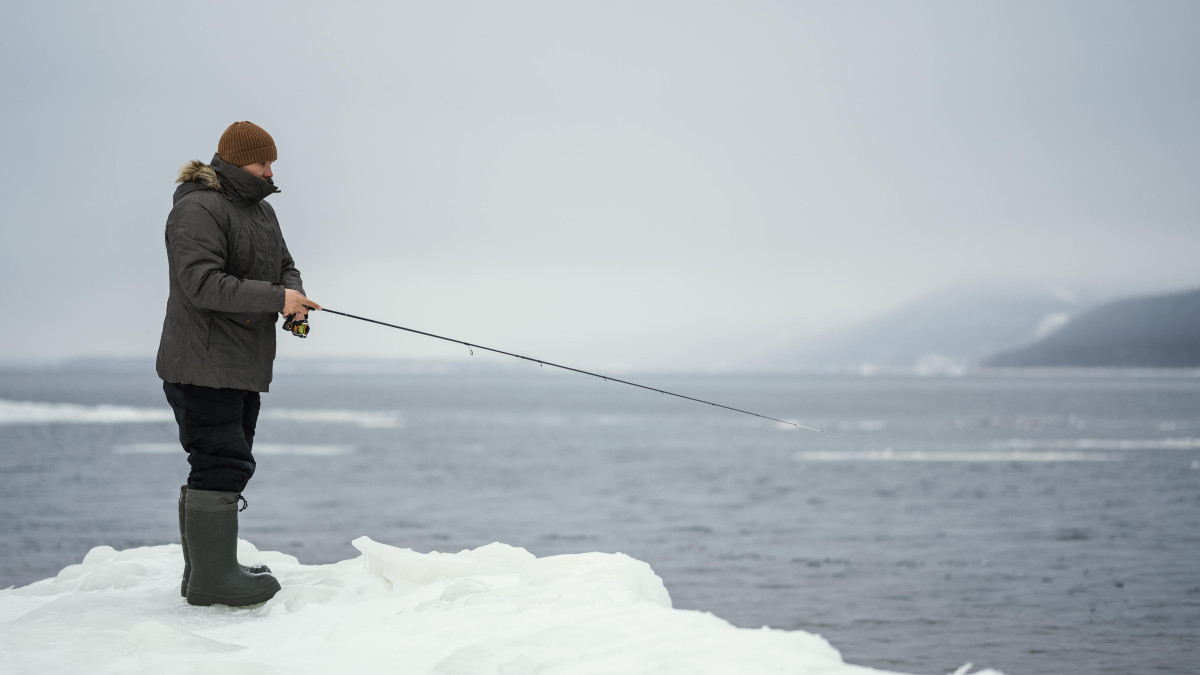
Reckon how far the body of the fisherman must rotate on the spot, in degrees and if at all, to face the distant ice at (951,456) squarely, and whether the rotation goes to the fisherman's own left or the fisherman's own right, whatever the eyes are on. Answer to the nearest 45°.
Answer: approximately 45° to the fisherman's own left

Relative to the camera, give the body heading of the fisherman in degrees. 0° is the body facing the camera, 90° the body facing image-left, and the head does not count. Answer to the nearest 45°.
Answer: approximately 270°

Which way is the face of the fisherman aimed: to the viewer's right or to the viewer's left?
to the viewer's right

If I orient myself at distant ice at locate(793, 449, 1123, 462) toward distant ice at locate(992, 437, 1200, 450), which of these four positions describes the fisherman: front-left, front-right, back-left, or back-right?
back-right

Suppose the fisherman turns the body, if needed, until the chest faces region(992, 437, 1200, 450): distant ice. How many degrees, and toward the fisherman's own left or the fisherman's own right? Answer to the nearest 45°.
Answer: approximately 45° to the fisherman's own left
